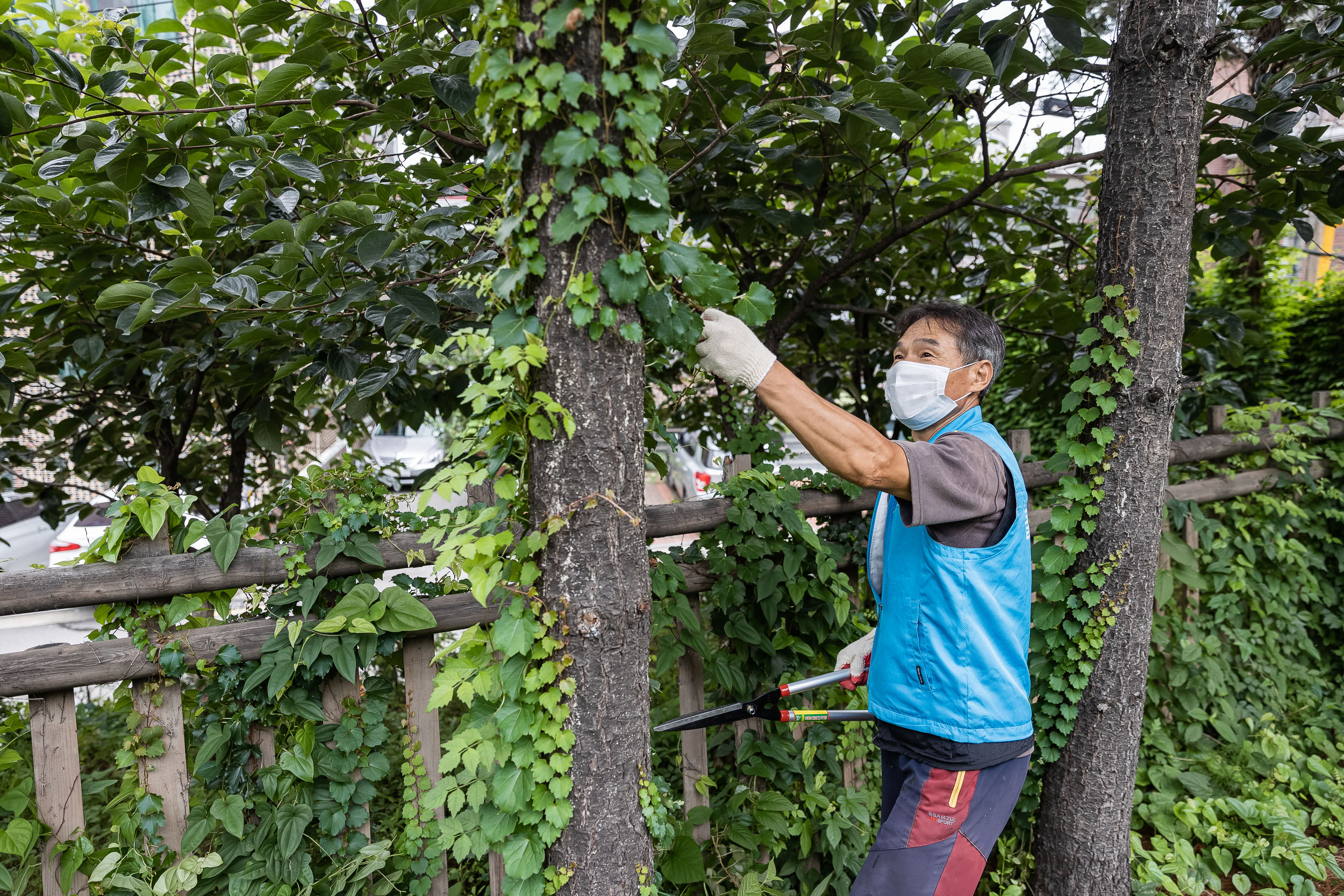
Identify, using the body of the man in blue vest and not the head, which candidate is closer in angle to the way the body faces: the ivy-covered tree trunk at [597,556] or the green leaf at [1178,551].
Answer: the ivy-covered tree trunk

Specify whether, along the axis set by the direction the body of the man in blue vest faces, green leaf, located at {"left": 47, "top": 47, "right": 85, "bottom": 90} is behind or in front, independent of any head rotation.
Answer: in front

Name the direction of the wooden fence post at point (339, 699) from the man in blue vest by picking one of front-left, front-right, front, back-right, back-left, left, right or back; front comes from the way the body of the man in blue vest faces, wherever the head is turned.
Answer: front

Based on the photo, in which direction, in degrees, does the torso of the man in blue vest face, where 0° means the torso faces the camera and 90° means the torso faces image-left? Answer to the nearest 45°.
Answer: approximately 90°

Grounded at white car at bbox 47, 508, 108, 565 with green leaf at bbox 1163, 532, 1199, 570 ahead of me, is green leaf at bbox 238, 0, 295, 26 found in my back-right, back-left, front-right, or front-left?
front-right

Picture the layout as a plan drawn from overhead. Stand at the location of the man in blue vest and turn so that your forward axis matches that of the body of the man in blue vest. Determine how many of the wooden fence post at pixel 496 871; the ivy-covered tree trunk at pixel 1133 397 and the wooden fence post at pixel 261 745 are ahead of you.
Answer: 2

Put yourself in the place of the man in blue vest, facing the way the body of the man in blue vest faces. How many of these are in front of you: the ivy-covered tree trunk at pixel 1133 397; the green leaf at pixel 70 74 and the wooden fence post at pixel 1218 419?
1

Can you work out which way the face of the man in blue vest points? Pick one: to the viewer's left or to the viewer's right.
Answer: to the viewer's left

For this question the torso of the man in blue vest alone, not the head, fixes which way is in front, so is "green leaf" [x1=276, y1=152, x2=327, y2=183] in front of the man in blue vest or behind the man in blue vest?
in front

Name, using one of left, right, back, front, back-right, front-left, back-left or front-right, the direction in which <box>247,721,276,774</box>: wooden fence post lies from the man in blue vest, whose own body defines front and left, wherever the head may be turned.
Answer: front

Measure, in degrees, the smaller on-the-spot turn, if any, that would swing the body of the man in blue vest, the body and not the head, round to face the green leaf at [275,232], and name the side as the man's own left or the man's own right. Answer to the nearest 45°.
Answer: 0° — they already face it

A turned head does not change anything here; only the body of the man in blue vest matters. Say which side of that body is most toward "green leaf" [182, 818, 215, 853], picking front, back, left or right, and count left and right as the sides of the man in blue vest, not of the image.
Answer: front

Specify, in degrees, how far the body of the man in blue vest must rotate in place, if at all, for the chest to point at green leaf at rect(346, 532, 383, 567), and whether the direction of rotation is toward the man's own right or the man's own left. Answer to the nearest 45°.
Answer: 0° — they already face it

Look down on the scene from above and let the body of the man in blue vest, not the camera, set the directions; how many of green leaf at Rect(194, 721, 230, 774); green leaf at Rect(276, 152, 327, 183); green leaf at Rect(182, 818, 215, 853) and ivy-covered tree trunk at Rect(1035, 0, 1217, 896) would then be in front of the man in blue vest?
3

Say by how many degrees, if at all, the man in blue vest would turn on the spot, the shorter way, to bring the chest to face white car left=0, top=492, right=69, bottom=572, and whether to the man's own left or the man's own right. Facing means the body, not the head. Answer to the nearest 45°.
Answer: approximately 45° to the man's own right

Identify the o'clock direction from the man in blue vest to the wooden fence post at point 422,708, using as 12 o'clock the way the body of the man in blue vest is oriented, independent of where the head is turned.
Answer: The wooden fence post is roughly at 12 o'clock from the man in blue vest.
